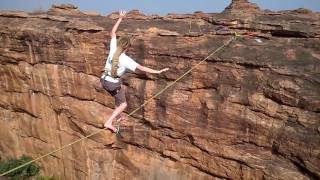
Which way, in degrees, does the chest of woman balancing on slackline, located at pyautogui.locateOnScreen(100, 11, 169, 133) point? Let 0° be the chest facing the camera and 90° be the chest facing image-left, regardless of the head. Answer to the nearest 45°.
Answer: approximately 225°

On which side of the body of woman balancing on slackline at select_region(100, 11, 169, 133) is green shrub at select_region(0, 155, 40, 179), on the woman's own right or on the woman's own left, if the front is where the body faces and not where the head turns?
on the woman's own left
